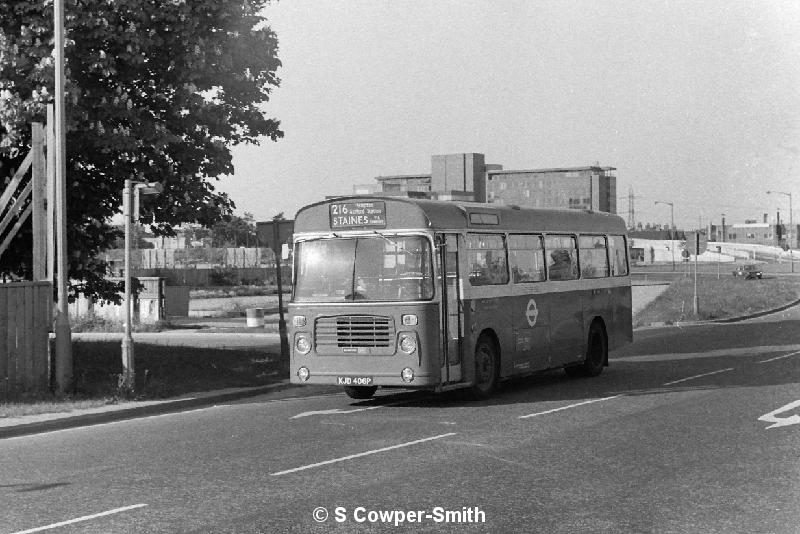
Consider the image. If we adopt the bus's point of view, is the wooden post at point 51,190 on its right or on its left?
on its right

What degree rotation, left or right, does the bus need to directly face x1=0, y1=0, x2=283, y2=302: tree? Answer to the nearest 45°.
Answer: approximately 90° to its right

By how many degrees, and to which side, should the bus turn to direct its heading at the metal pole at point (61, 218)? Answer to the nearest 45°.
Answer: approximately 45° to its right

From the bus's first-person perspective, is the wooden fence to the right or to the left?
on its right

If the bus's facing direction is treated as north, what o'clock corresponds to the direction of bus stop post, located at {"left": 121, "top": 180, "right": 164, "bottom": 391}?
The bus stop post is roughly at 2 o'clock from the bus.

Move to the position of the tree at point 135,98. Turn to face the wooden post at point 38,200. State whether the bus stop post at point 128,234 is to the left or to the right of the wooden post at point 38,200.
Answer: left

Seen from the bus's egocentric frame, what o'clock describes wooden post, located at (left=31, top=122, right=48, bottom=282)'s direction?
The wooden post is roughly at 2 o'clock from the bus.

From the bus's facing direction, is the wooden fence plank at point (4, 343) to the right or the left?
on its right

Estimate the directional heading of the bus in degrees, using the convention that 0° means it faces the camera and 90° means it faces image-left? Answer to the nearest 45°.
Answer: approximately 45°
